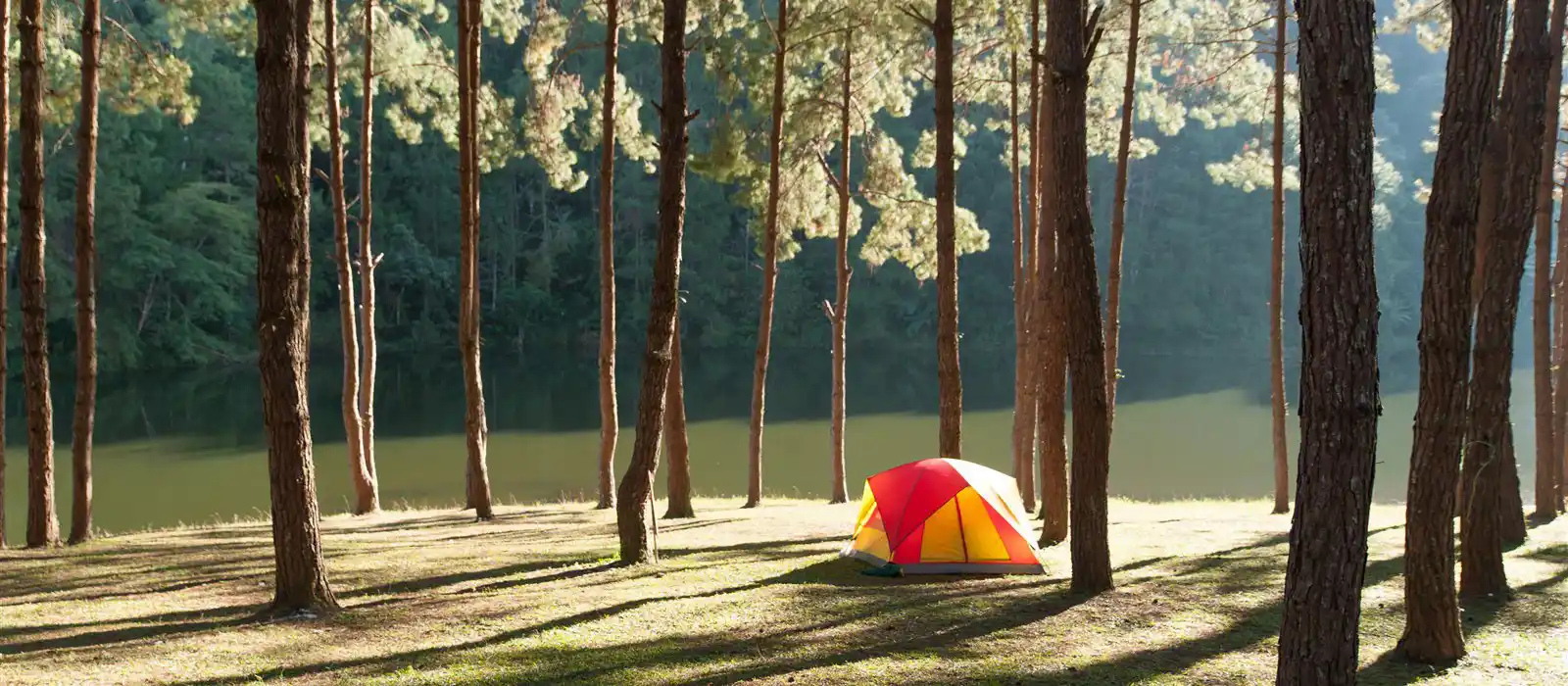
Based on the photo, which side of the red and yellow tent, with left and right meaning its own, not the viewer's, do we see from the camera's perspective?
front
